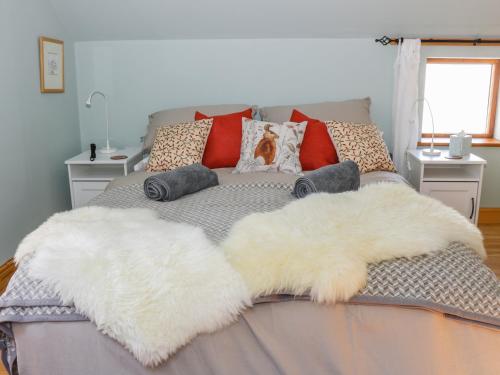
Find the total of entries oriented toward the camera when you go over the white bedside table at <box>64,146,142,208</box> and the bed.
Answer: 2

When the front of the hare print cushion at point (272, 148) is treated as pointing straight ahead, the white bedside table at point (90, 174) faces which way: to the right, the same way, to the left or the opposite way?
the same way

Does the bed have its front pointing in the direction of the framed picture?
no

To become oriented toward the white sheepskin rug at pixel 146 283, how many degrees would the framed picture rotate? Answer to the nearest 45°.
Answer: approximately 45° to its right

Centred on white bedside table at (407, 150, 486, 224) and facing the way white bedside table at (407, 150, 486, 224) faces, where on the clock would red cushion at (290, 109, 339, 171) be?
The red cushion is roughly at 2 o'clock from the white bedside table.

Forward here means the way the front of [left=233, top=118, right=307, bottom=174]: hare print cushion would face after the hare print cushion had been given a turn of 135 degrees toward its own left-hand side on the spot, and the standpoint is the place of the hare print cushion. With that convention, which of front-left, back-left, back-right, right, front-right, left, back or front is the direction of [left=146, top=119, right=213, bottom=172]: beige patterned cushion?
back-left

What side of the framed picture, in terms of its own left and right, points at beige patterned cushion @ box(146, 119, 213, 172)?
front

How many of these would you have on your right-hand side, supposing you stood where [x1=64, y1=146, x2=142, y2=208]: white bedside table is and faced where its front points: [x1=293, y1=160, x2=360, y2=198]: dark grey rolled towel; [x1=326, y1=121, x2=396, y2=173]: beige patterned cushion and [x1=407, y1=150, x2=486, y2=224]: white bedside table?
0

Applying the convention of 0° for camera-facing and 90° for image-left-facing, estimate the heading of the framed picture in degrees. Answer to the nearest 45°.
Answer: approximately 315°

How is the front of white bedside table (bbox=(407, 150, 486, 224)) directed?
toward the camera

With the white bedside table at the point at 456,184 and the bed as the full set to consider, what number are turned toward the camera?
2

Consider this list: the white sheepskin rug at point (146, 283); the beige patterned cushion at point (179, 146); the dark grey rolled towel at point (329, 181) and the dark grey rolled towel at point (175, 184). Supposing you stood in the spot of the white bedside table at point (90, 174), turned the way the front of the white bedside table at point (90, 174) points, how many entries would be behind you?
0

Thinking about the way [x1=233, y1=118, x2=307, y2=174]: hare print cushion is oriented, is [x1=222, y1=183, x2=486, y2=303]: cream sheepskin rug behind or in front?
in front

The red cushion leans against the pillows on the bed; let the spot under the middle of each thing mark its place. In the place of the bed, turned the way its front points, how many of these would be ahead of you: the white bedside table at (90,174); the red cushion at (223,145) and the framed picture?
0

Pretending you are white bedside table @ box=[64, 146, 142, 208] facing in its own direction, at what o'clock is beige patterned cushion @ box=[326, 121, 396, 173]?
The beige patterned cushion is roughly at 10 o'clock from the white bedside table.

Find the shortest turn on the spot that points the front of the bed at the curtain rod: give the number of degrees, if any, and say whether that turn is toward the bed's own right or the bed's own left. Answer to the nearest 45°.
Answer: approximately 135° to the bed's own left

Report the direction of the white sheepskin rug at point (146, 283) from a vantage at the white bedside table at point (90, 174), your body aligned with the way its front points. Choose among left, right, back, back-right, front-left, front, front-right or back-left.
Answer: front
